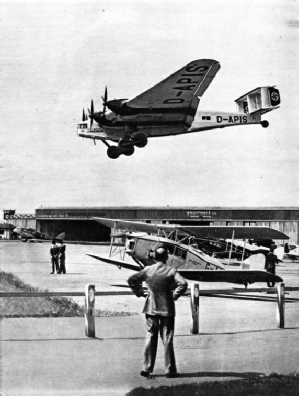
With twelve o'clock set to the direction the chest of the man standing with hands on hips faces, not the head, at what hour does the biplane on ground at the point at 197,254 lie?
The biplane on ground is roughly at 12 o'clock from the man standing with hands on hips.

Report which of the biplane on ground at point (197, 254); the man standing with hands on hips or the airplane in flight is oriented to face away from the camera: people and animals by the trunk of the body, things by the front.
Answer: the man standing with hands on hips

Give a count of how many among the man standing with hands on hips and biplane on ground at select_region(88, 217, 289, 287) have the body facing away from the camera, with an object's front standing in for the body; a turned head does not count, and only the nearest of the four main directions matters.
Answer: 1

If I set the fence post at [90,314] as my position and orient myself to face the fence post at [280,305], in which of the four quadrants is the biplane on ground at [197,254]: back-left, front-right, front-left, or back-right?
front-left

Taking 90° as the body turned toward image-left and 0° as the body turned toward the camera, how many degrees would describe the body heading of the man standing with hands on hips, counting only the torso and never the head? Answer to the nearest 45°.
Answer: approximately 180°

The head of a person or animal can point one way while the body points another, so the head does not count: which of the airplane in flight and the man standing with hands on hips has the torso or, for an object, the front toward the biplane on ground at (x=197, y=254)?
the man standing with hands on hips

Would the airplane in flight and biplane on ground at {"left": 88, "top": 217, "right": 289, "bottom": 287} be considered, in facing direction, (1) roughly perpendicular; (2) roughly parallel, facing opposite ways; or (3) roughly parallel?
roughly parallel

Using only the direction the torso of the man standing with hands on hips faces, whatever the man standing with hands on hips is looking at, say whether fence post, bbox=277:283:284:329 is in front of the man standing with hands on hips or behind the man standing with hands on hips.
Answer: in front

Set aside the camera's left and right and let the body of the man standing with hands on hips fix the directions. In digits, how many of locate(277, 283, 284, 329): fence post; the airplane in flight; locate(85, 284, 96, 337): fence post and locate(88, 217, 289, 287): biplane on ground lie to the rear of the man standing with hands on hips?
0

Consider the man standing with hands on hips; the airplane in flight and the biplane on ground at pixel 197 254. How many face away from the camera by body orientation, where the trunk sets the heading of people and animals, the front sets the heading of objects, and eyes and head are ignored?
1

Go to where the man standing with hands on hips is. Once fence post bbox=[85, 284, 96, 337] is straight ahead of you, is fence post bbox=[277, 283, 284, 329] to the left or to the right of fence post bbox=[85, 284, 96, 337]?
right

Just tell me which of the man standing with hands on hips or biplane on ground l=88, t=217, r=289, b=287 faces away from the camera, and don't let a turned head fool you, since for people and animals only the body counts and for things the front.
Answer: the man standing with hands on hips

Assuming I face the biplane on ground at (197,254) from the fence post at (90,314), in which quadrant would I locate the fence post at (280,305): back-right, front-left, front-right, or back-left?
front-right

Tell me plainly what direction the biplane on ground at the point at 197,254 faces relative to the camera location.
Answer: facing the viewer and to the left of the viewer
